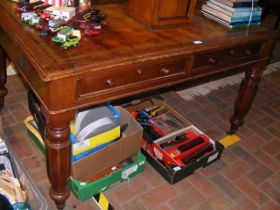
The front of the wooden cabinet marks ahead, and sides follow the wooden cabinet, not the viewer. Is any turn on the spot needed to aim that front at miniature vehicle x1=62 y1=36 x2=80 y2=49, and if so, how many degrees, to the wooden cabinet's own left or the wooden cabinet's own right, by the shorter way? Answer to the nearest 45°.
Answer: approximately 90° to the wooden cabinet's own right

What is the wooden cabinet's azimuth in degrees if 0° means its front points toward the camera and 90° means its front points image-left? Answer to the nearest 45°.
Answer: approximately 315°

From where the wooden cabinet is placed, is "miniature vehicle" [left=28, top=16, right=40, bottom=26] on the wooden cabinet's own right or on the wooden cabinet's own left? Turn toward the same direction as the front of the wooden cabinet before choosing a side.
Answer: on the wooden cabinet's own right

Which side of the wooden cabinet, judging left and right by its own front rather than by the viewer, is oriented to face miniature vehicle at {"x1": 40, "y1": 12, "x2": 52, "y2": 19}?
right

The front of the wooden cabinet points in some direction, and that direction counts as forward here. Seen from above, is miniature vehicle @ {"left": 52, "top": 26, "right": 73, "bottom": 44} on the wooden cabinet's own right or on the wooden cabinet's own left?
on the wooden cabinet's own right
